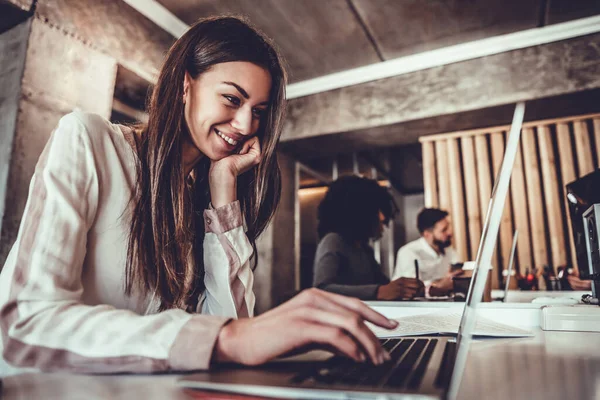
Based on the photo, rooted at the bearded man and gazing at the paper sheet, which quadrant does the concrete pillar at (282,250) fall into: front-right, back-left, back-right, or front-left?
back-right

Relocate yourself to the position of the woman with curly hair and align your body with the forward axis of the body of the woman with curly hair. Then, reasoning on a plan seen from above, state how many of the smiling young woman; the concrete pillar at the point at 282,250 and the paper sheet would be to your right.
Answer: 2

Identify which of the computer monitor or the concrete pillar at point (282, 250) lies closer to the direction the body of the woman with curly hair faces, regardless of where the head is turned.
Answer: the computer monitor

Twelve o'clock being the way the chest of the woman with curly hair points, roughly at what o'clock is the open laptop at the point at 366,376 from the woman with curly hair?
The open laptop is roughly at 3 o'clock from the woman with curly hair.

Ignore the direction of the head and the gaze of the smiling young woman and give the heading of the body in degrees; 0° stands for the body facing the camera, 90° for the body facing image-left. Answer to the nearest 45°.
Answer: approximately 315°

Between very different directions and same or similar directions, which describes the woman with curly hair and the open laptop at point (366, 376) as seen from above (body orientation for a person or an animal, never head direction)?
very different directions

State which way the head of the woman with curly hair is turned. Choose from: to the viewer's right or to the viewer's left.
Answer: to the viewer's right

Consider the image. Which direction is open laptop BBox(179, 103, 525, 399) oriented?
to the viewer's left

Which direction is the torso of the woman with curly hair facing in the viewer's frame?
to the viewer's right
